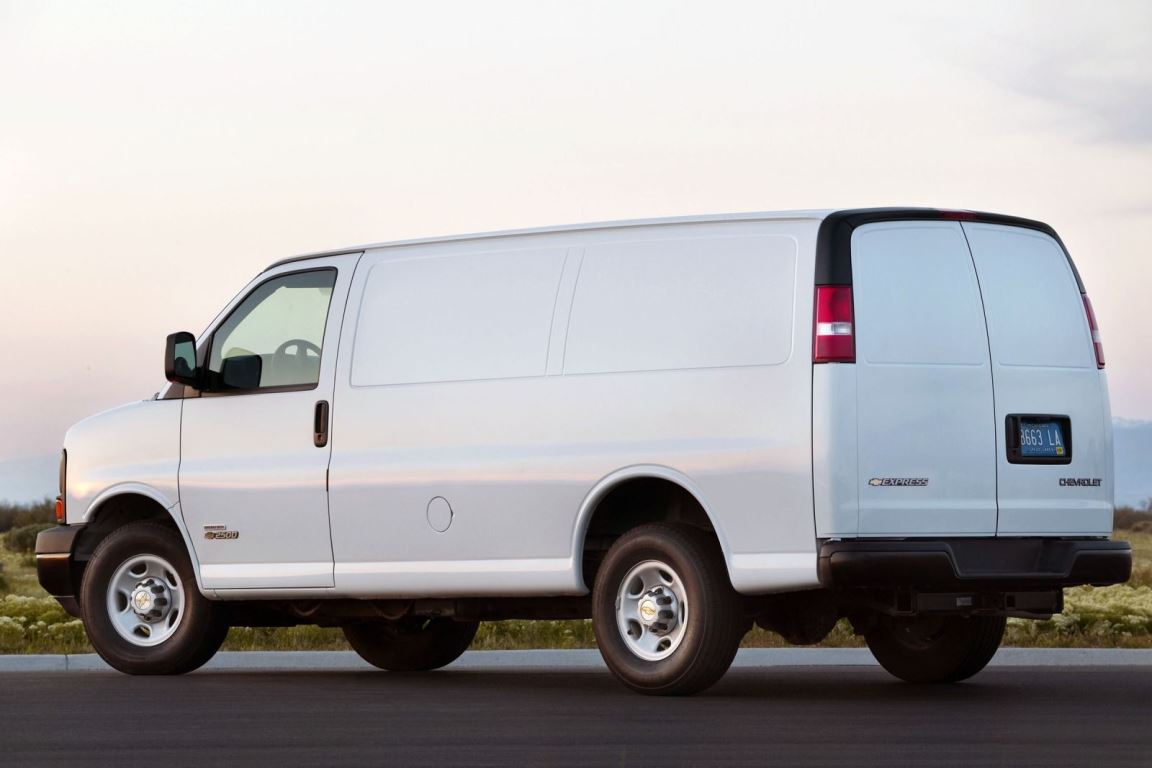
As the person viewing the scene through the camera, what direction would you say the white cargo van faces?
facing away from the viewer and to the left of the viewer
